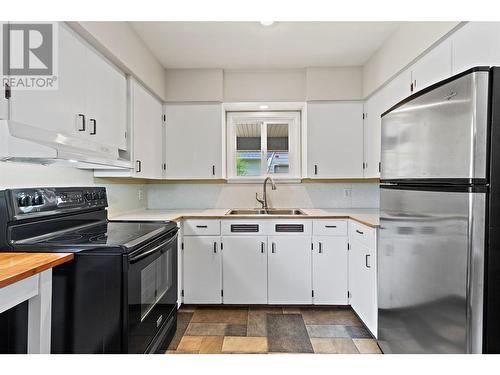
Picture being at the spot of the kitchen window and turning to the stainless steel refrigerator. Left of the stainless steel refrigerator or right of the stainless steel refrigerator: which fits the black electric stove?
right

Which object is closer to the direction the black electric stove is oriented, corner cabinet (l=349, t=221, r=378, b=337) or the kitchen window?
the corner cabinet

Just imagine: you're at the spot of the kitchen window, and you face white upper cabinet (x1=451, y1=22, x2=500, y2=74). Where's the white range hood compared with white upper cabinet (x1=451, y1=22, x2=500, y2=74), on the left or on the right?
right

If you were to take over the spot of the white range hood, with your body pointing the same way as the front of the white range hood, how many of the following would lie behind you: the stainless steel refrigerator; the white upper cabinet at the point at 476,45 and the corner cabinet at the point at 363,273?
0

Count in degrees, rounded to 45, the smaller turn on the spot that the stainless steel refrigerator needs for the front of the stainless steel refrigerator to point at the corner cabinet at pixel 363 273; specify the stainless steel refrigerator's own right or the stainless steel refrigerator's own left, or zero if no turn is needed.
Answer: approximately 90° to the stainless steel refrigerator's own right

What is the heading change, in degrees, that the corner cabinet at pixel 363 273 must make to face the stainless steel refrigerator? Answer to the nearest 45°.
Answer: approximately 45° to its left

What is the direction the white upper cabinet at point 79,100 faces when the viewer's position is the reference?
facing the viewer and to the right of the viewer

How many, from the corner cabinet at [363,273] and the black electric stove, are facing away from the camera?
0

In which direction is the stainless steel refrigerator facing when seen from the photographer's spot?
facing the viewer and to the left of the viewer

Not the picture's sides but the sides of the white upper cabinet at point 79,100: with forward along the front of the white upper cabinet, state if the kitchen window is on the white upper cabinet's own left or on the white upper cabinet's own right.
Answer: on the white upper cabinet's own left

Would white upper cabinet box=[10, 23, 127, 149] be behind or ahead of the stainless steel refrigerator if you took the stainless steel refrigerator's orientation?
ahead

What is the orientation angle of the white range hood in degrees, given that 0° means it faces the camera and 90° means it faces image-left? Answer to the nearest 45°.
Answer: approximately 315°

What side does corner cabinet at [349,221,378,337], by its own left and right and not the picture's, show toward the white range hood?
front

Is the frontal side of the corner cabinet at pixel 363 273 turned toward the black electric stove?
yes

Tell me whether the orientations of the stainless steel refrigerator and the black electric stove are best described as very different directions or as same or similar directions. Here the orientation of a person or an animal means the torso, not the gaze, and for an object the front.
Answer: very different directions

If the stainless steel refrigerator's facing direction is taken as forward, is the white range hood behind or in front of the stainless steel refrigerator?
in front

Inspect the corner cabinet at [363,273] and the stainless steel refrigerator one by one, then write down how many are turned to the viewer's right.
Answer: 0

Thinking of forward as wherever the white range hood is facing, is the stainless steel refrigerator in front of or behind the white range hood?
in front

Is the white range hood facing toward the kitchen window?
no
